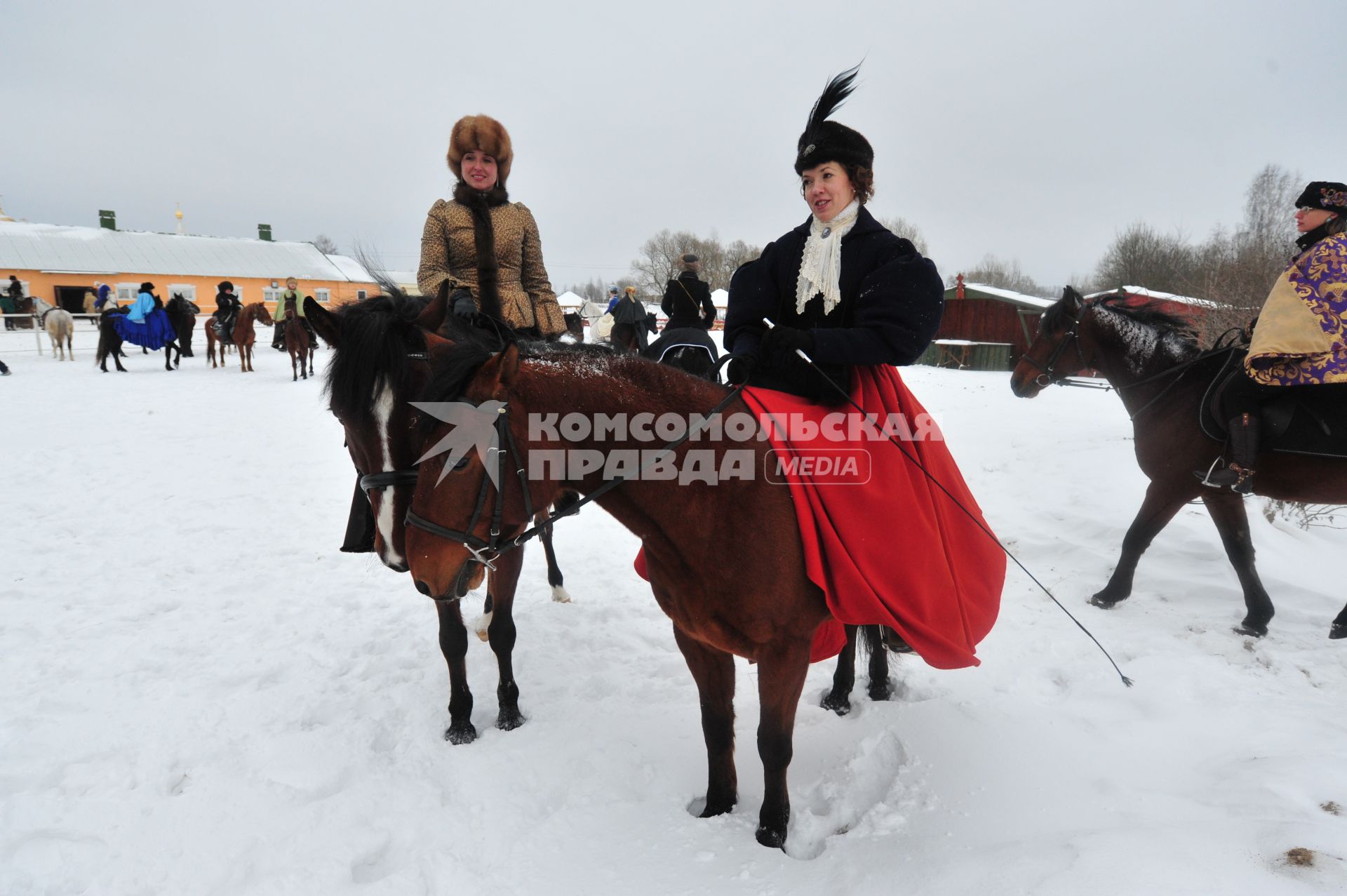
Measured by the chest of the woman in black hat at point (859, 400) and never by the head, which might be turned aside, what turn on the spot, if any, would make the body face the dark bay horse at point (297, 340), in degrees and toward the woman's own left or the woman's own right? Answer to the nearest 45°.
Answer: approximately 90° to the woman's own right

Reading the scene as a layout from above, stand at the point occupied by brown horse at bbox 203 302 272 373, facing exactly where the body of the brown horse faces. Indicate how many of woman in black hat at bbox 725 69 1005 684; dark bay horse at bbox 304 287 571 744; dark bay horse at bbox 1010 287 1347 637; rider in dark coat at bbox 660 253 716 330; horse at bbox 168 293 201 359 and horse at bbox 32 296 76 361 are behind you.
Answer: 2

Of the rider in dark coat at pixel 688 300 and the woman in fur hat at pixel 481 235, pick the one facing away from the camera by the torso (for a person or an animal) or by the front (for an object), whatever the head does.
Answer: the rider in dark coat

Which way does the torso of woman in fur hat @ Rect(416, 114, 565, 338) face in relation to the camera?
toward the camera

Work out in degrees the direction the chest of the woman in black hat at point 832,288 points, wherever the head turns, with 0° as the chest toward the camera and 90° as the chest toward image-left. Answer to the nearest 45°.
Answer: approximately 45°

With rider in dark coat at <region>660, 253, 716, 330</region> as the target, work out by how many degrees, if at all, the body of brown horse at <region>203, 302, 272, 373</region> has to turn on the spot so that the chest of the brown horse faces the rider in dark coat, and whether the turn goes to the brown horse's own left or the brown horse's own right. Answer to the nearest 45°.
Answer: approximately 45° to the brown horse's own right

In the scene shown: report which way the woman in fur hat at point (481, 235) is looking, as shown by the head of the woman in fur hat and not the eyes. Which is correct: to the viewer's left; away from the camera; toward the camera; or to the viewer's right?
toward the camera

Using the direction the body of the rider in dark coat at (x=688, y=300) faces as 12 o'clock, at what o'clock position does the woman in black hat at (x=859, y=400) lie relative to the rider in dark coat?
The woman in black hat is roughly at 6 o'clock from the rider in dark coat.

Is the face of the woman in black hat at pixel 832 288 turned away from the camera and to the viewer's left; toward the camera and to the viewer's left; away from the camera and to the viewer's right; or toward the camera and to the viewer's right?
toward the camera and to the viewer's left

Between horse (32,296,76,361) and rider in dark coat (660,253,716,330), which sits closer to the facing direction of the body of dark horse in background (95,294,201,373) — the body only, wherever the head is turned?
the rider in dark coat

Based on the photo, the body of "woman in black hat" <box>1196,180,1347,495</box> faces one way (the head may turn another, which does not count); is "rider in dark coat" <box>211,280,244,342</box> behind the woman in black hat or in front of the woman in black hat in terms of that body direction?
in front

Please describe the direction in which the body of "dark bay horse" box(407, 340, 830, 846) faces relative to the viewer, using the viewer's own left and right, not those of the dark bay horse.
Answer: facing the viewer and to the left of the viewer

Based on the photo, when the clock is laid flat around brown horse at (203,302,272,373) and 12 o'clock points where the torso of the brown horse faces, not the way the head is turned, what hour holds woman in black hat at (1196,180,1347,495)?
The woman in black hat is roughly at 1 o'clock from the brown horse.

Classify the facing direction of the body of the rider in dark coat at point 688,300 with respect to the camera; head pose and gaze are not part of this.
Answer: away from the camera

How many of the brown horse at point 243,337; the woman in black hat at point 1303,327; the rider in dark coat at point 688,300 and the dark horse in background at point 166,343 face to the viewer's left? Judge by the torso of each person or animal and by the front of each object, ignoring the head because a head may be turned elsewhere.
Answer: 1

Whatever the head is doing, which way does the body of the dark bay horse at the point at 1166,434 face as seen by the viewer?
to the viewer's left

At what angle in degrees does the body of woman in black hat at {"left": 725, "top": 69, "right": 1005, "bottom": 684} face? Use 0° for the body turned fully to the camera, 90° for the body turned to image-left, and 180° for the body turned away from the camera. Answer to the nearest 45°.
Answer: approximately 45°

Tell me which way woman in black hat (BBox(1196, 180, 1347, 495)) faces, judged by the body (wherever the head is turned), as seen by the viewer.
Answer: to the viewer's left

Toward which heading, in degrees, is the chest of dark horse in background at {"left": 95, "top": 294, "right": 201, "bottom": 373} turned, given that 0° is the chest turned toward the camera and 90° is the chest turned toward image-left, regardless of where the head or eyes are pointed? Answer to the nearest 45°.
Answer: approximately 270°
